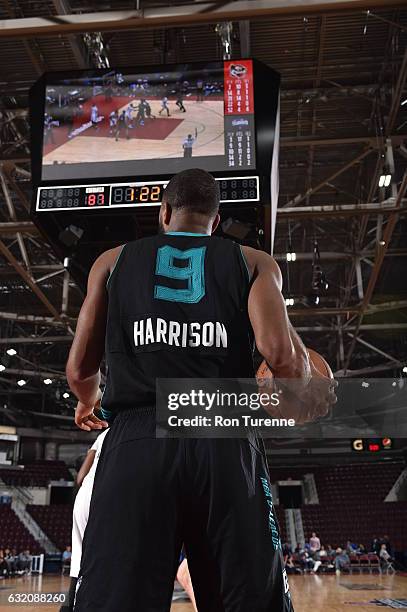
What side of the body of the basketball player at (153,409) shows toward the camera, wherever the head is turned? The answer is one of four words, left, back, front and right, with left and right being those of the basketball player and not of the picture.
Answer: back

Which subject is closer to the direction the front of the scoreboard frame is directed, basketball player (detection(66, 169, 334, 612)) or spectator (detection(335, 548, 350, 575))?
the basketball player

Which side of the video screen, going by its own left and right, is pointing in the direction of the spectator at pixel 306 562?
back

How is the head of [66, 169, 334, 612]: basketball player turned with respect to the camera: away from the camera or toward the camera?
away from the camera

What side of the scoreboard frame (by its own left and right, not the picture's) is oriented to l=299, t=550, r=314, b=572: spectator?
back

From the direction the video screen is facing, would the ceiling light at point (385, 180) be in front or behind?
behind

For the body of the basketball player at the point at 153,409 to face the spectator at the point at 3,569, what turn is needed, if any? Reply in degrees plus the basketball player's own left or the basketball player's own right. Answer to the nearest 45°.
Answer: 0° — they already face them

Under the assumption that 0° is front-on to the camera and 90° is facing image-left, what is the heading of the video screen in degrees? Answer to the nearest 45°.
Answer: approximately 0°

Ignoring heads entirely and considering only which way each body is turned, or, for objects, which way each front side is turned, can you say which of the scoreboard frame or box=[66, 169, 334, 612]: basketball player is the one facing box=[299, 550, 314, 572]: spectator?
the basketball player

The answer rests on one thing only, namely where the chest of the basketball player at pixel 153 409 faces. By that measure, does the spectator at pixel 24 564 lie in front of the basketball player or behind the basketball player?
in front

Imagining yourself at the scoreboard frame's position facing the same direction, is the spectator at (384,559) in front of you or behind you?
behind

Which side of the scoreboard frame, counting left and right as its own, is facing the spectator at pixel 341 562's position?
back

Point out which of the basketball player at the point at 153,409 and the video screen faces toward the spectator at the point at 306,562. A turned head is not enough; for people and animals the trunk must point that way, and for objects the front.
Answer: the basketball player
